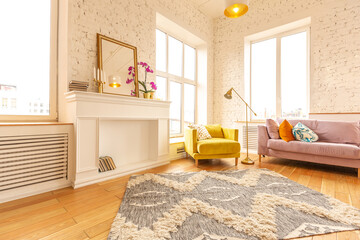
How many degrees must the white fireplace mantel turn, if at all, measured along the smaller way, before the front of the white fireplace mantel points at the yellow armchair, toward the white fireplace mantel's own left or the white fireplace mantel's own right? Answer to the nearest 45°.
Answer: approximately 45° to the white fireplace mantel's own left

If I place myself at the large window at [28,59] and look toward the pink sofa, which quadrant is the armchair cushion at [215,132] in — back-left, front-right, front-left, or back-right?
front-left

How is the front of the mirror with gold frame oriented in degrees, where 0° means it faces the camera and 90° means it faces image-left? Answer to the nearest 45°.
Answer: approximately 315°

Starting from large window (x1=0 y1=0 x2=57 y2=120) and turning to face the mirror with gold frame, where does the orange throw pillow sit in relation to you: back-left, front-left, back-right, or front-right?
front-right

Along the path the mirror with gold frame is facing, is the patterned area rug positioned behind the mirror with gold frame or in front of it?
in front

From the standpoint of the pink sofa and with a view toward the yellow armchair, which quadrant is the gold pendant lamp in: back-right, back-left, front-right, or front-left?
front-left

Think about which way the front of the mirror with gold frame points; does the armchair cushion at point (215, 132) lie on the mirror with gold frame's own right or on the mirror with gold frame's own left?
on the mirror with gold frame's own left

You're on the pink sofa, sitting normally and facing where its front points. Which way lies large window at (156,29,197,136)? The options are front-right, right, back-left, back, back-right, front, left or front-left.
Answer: front-right

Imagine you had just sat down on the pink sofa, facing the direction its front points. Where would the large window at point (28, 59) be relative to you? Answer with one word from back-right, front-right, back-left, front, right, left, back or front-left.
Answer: front

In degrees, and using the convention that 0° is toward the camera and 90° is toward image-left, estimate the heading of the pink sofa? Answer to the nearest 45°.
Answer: approximately 45°

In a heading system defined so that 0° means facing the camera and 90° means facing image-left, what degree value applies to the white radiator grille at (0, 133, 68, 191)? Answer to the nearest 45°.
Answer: approximately 315°

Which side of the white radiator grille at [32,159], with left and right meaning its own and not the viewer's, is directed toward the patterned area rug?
front

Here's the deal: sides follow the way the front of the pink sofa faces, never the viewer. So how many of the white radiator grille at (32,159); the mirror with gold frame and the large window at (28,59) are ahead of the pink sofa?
3
